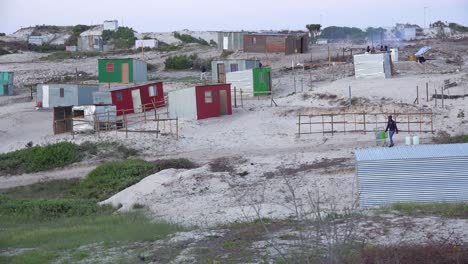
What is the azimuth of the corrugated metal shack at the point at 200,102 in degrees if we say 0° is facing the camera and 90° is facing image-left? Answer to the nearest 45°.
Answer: approximately 315°

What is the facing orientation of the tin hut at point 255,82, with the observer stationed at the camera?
facing the viewer and to the right of the viewer

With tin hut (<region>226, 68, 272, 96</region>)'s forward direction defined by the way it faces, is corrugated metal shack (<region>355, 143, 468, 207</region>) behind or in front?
in front

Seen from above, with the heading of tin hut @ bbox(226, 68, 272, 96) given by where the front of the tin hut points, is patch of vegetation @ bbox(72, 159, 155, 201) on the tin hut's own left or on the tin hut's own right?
on the tin hut's own right

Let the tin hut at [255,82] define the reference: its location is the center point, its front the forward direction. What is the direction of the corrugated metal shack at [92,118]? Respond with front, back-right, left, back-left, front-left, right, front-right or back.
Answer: right

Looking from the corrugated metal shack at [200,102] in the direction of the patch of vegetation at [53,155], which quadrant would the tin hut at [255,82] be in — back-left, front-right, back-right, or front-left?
back-right

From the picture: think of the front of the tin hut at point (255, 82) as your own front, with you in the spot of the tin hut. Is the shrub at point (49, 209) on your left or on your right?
on your right

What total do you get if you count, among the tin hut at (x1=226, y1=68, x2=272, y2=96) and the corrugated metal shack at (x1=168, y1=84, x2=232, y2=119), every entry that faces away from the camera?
0

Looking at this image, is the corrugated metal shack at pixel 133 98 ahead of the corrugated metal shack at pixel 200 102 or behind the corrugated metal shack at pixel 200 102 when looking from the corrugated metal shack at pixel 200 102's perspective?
behind

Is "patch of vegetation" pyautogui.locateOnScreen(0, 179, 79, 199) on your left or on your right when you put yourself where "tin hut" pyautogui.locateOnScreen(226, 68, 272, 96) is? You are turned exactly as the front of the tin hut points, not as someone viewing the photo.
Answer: on your right
